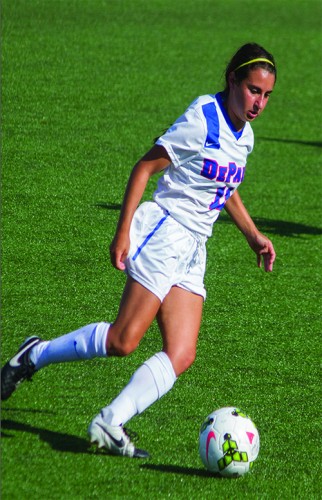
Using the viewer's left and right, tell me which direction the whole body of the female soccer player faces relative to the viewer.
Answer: facing the viewer and to the right of the viewer
